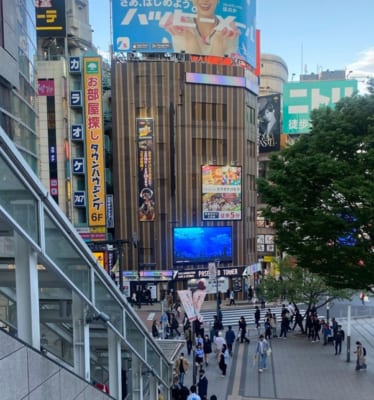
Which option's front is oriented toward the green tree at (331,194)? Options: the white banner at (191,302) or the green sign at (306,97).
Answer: the green sign

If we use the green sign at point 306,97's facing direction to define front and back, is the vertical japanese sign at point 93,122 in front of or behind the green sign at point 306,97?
in front

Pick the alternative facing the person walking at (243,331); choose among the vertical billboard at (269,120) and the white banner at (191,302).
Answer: the vertical billboard

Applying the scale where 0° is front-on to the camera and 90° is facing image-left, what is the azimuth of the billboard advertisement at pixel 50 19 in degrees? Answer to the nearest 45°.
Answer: approximately 0°

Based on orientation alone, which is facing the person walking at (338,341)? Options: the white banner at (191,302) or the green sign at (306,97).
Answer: the green sign

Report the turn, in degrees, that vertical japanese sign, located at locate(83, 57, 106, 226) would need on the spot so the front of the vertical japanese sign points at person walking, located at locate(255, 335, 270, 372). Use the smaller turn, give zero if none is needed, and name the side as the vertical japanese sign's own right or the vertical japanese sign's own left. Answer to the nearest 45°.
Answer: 0° — it already faces them

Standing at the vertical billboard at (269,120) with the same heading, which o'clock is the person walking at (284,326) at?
The person walking is roughly at 12 o'clock from the vertical billboard.
